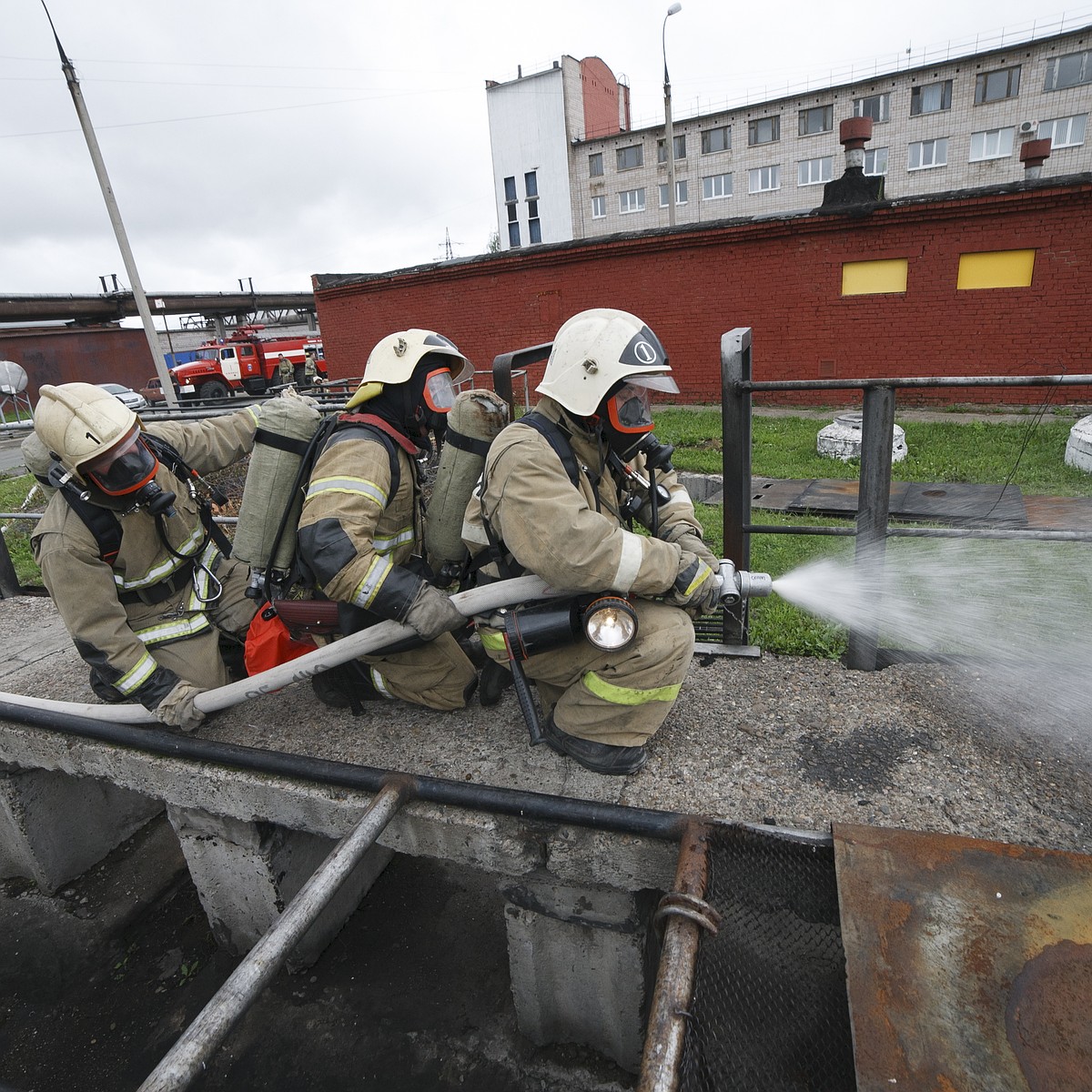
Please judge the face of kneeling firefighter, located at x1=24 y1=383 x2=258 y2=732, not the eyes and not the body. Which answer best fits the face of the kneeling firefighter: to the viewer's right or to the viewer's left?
to the viewer's right

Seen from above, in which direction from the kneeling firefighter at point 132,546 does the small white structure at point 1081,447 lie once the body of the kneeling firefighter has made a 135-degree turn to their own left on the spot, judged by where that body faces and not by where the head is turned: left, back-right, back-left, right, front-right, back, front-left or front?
right

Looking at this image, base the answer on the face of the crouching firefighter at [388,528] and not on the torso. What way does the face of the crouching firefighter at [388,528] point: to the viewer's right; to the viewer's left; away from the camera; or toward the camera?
to the viewer's right

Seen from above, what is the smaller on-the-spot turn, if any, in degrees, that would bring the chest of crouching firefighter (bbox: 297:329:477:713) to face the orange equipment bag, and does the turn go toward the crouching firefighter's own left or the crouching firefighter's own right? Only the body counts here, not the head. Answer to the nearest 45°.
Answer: approximately 180°

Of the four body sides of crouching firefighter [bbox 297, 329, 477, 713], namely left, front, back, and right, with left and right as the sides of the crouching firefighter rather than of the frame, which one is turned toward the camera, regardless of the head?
right

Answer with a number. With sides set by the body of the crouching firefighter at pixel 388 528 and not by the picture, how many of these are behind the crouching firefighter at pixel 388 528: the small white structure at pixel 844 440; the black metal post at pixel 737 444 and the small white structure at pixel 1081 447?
0

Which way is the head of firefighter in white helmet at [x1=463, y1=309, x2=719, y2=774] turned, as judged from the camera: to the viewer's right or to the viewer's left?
to the viewer's right

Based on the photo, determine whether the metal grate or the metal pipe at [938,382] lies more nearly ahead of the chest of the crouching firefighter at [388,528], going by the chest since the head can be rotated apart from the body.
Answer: the metal pipe

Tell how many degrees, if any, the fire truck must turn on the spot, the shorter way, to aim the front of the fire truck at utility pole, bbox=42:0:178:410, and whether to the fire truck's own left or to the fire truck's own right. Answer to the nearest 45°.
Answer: approximately 45° to the fire truck's own left

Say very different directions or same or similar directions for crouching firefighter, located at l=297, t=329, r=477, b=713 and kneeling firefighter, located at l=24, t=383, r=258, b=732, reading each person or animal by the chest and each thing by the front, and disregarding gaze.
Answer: same or similar directions

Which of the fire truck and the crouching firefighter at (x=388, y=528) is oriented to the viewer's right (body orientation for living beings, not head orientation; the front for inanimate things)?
the crouching firefighter

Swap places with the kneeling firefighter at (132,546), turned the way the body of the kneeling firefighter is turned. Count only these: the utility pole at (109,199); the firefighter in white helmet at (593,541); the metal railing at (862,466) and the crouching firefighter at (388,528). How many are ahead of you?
3

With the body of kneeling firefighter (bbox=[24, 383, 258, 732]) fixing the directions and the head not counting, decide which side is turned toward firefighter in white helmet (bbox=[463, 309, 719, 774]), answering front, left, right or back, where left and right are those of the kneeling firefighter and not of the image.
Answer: front

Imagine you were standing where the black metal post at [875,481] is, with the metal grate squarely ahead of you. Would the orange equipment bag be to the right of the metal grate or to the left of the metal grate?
right

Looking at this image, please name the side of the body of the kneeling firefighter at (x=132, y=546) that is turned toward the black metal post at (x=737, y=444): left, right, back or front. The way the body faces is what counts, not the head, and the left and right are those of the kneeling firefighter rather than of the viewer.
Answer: front

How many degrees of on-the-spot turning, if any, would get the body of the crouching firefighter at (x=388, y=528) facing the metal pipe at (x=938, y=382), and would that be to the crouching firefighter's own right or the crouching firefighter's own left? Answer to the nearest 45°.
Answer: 0° — they already face it

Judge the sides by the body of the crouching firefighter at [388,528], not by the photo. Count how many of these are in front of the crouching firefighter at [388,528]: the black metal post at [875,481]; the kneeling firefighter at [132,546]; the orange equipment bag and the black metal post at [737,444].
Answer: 2

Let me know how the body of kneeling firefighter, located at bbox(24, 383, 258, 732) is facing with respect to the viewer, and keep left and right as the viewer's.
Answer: facing the viewer and to the right of the viewer

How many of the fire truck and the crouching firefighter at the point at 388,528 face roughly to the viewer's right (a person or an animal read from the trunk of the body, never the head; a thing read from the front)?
1

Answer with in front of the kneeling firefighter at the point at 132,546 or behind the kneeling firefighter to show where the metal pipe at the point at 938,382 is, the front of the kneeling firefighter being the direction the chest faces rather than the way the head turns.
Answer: in front

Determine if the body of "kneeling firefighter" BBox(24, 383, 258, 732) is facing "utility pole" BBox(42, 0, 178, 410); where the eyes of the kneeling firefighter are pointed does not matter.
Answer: no
